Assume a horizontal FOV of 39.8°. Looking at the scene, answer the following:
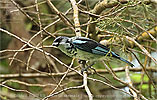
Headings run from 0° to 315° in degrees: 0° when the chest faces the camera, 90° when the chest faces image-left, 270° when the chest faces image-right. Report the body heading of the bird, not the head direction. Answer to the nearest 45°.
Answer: approximately 90°
